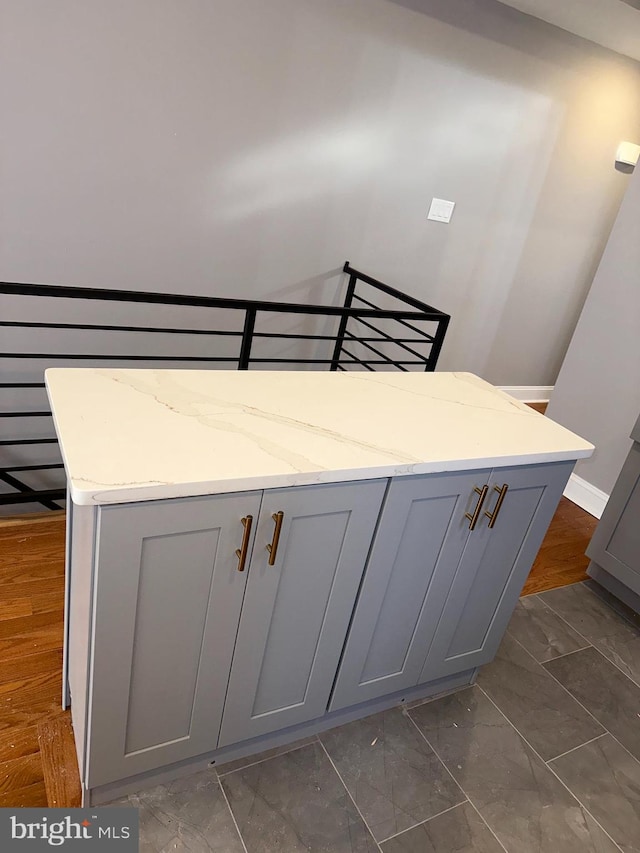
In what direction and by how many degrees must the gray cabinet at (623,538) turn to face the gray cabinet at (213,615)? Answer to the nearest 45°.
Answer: approximately 45° to its left

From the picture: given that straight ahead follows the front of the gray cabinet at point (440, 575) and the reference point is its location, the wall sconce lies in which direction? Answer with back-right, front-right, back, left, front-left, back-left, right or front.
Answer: back-left

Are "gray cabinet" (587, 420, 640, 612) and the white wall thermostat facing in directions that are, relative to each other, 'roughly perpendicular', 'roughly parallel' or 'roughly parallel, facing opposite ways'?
roughly perpendicular

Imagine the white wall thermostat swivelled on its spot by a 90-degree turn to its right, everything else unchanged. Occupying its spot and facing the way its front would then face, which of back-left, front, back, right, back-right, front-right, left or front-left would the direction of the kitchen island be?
left

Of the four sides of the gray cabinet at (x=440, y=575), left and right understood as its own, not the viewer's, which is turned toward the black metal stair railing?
back

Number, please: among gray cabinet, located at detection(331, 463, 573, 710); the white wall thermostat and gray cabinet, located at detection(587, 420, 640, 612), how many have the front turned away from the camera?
0

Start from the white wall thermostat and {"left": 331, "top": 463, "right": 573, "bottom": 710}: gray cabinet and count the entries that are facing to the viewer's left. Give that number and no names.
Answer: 0

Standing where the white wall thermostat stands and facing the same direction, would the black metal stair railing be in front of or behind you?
in front

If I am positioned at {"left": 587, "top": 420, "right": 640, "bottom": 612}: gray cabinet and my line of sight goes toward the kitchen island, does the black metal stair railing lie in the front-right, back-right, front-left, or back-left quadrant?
front-right

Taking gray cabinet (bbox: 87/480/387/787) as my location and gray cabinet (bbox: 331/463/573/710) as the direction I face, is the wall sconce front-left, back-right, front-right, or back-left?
front-left

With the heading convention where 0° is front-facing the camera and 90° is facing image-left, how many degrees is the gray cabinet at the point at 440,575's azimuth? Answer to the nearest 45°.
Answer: approximately 315°

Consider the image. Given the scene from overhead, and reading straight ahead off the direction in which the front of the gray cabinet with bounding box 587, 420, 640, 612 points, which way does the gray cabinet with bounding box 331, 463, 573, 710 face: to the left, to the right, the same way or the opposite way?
to the left

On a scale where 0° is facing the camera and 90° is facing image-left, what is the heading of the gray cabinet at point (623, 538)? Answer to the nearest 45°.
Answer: approximately 45°

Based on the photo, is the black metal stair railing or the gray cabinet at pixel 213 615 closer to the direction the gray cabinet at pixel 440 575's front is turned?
the gray cabinet

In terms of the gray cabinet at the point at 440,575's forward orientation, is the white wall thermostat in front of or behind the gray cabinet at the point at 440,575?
behind

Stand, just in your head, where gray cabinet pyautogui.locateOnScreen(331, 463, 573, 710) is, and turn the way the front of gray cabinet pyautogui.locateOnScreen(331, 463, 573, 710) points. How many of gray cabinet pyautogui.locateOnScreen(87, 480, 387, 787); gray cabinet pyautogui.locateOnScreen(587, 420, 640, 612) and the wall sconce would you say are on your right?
1

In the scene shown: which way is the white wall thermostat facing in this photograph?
toward the camera

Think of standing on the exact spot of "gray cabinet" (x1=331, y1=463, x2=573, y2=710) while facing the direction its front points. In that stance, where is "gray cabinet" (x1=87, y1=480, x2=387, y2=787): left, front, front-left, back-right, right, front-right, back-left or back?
right
